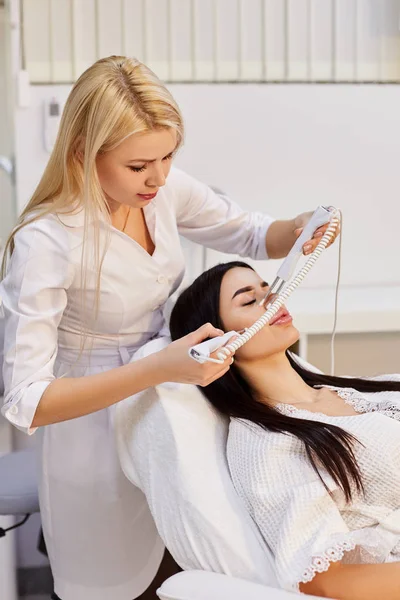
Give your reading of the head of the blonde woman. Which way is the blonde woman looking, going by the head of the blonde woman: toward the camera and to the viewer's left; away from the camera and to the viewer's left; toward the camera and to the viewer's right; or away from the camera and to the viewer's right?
toward the camera and to the viewer's right

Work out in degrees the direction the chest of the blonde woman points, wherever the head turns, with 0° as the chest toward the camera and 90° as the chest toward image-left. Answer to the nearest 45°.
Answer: approximately 315°

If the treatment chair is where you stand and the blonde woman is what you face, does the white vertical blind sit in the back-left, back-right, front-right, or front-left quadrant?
front-right

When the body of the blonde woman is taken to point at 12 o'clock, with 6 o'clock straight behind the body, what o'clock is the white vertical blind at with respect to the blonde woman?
The white vertical blind is roughly at 8 o'clock from the blonde woman.

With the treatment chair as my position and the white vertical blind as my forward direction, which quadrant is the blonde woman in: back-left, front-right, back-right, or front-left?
front-left
